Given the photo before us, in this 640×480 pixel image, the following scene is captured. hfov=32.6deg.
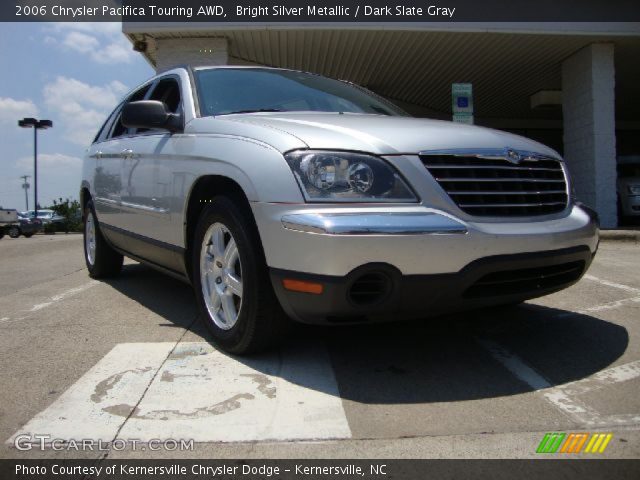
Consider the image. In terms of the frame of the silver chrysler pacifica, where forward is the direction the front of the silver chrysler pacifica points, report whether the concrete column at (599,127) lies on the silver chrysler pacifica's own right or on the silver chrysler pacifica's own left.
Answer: on the silver chrysler pacifica's own left

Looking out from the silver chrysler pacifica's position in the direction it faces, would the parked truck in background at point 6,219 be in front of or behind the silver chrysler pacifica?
behind

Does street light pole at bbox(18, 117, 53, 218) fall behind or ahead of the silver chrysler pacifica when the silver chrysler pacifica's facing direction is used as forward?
behind

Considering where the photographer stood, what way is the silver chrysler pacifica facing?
facing the viewer and to the right of the viewer
